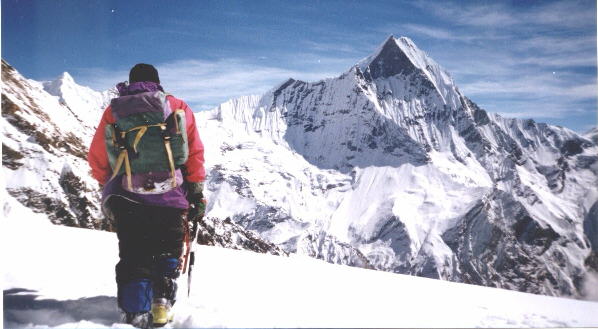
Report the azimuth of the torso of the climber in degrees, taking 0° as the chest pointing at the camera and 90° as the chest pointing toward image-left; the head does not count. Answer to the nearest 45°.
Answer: approximately 180°

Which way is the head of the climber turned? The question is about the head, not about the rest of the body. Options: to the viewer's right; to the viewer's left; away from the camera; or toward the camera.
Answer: away from the camera
